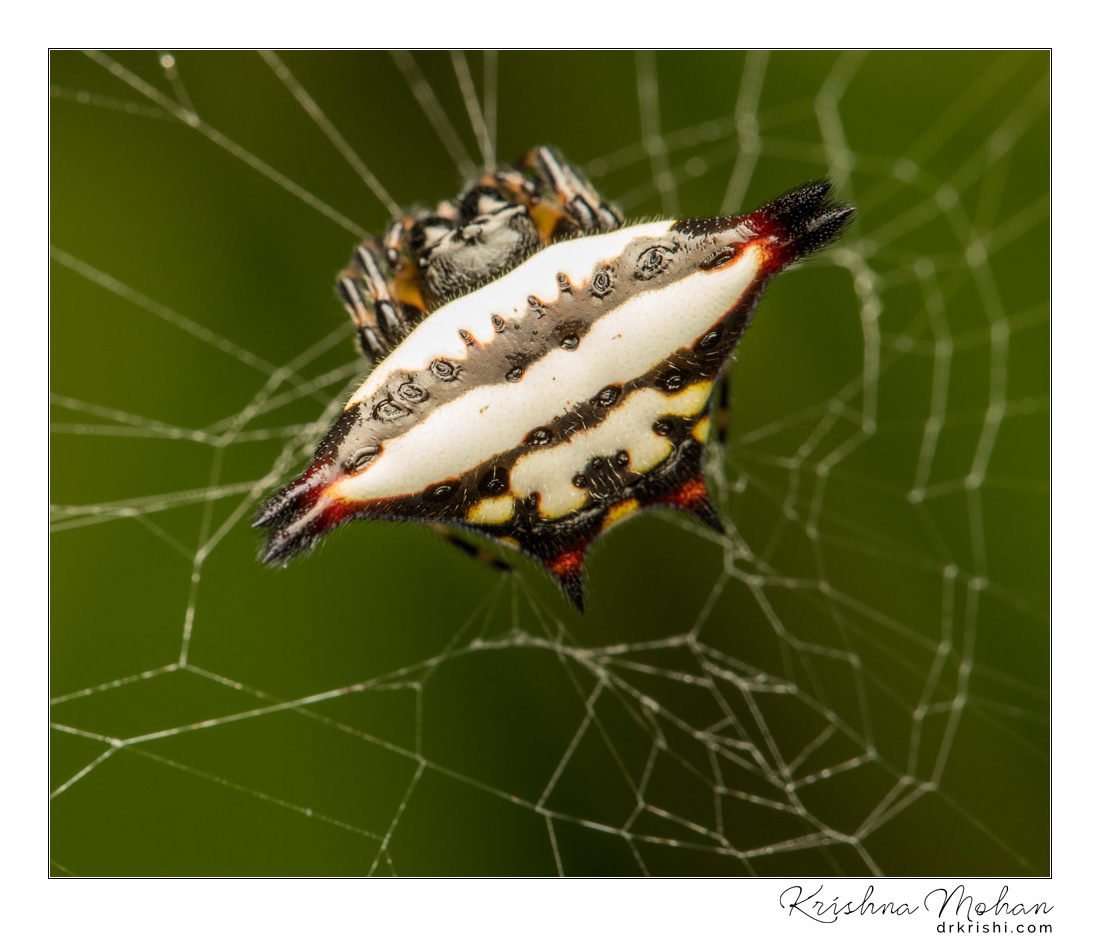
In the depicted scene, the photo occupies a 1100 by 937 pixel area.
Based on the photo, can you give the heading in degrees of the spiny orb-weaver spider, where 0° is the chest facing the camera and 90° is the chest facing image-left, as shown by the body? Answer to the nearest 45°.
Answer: approximately 135°
